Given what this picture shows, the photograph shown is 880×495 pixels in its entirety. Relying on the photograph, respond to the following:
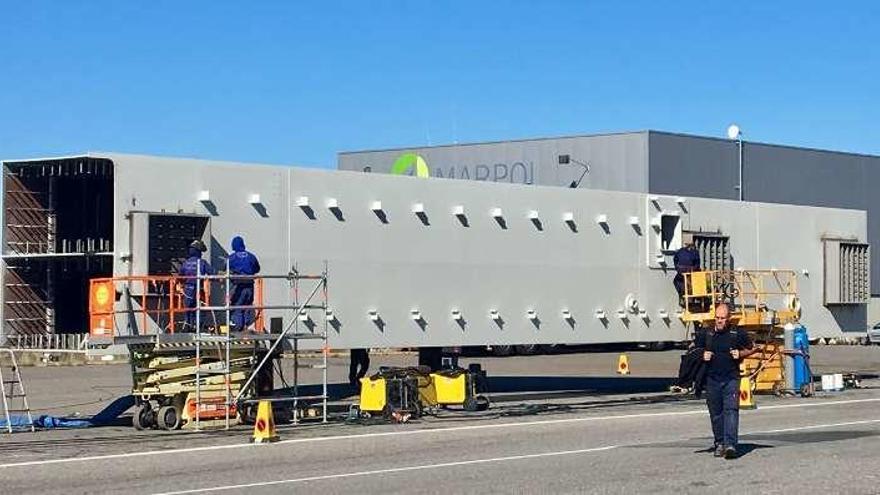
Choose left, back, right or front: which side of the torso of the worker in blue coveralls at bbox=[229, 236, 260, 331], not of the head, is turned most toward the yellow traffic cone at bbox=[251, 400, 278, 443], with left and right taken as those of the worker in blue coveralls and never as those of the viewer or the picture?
back

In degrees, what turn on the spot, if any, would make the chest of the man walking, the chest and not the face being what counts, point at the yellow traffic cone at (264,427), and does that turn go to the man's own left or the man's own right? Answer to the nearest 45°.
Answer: approximately 90° to the man's own right

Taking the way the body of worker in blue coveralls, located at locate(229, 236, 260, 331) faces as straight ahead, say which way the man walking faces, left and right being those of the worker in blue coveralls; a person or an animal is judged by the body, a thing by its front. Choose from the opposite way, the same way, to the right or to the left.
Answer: the opposite way

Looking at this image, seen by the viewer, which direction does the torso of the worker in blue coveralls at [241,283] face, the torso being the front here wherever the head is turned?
away from the camera

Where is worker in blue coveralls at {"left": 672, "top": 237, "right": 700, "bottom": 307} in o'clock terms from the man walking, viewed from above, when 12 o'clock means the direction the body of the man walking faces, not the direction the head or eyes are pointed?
The worker in blue coveralls is roughly at 6 o'clock from the man walking.

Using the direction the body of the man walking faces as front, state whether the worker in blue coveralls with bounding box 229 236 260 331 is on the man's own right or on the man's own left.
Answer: on the man's own right

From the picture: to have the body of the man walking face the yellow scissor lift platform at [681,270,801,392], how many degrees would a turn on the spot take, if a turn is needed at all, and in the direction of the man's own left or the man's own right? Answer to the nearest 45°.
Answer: approximately 180°

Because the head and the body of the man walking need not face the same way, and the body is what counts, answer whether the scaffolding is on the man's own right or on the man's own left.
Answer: on the man's own right

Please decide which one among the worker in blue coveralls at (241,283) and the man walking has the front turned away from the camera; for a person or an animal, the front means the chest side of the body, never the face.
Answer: the worker in blue coveralls

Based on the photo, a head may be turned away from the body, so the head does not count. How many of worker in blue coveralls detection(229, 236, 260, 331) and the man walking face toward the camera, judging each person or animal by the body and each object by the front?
1
